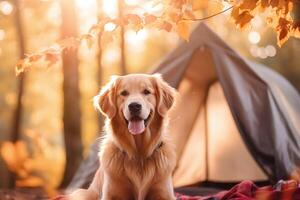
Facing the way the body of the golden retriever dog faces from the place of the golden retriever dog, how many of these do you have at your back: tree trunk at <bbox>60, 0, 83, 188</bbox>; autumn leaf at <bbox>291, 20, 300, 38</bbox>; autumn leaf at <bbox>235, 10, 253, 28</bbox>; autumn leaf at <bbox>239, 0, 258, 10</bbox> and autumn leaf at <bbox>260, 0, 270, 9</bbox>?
1

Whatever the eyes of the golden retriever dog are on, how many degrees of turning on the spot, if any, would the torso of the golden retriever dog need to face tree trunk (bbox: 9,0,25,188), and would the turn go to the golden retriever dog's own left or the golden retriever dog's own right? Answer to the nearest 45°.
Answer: approximately 180°

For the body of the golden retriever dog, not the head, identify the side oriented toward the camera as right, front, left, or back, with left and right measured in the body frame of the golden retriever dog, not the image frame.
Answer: front

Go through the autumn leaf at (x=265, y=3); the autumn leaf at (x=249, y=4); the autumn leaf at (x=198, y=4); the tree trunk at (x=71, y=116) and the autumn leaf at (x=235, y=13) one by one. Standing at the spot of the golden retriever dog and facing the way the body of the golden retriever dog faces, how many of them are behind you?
1

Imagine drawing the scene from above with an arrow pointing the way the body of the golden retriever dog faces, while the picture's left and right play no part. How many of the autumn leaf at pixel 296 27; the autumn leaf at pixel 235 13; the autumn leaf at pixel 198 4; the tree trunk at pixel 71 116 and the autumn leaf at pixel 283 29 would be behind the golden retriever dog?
1

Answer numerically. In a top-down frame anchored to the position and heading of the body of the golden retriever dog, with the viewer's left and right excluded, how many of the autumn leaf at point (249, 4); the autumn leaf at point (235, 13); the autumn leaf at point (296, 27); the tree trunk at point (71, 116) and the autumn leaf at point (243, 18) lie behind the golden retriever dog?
1

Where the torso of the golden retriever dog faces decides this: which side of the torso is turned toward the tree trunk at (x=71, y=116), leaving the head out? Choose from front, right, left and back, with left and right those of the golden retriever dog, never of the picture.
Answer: back
